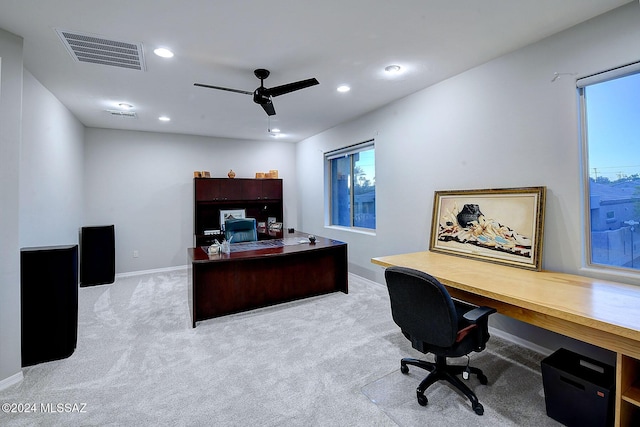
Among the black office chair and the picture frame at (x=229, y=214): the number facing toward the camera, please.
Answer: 1

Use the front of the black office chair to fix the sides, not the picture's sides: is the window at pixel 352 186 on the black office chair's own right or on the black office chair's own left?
on the black office chair's own left

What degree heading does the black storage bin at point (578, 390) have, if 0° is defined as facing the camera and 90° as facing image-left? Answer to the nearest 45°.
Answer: approximately 45°

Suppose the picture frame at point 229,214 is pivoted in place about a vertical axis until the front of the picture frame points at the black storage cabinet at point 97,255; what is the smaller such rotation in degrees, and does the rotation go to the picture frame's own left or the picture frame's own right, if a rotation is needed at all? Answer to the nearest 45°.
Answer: approximately 90° to the picture frame's own right
